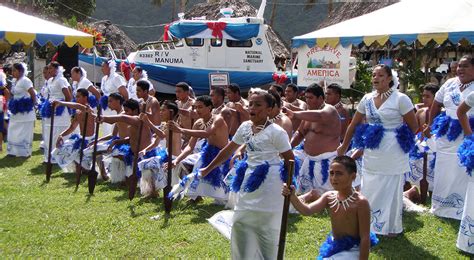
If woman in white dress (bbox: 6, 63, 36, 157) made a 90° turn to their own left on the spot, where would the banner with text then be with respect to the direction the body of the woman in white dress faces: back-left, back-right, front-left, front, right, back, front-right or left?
front-left

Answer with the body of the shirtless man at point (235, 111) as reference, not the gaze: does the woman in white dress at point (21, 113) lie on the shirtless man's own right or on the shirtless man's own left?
on the shirtless man's own right

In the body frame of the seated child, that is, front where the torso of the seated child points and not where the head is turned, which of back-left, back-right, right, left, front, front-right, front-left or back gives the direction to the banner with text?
back-right

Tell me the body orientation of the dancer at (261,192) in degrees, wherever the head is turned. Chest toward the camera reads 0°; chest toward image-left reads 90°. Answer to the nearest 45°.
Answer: approximately 45°

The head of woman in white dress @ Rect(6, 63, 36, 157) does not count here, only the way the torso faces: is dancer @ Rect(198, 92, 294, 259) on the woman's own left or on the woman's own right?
on the woman's own left

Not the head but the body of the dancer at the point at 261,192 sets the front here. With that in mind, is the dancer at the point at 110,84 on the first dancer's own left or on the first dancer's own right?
on the first dancer's own right

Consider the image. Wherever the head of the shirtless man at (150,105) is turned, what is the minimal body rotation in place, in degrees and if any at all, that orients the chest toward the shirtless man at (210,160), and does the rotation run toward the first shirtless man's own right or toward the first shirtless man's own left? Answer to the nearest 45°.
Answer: approximately 90° to the first shirtless man's own left

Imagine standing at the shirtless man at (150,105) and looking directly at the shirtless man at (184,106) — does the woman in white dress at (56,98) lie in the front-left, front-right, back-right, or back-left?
back-left
